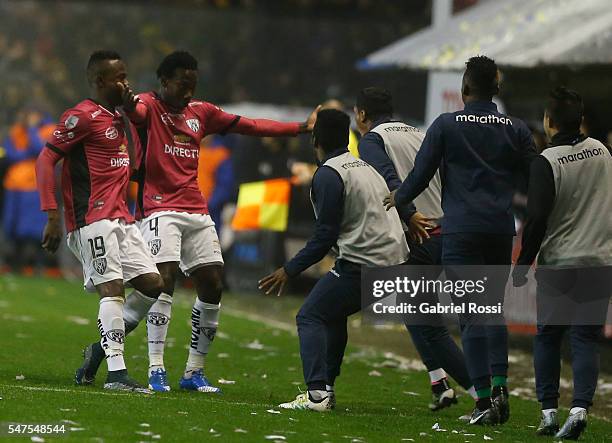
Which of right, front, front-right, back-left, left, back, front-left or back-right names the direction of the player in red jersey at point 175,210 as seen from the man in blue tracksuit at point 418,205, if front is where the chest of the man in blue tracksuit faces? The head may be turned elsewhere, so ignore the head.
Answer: front-left

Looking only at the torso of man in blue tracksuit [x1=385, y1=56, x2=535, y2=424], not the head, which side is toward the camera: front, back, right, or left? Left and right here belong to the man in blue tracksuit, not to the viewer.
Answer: back

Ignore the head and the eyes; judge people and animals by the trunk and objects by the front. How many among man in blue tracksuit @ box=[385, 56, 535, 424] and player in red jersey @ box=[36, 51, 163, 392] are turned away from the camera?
1

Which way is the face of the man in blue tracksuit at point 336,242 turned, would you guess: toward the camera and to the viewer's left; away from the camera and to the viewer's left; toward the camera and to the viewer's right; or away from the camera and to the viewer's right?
away from the camera and to the viewer's left

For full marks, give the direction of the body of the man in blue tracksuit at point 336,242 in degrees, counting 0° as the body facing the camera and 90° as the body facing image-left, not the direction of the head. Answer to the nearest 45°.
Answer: approximately 135°

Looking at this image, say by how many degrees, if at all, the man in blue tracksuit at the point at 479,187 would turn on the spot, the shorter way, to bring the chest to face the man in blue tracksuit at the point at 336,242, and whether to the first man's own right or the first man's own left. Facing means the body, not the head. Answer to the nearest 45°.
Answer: approximately 90° to the first man's own left

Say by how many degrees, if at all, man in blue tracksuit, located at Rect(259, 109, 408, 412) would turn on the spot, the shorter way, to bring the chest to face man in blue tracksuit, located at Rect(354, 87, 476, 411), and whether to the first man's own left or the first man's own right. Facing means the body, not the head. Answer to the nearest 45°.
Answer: approximately 90° to the first man's own right

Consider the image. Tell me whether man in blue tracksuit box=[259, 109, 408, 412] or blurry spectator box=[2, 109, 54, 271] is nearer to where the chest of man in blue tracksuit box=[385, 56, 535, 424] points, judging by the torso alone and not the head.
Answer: the blurry spectator

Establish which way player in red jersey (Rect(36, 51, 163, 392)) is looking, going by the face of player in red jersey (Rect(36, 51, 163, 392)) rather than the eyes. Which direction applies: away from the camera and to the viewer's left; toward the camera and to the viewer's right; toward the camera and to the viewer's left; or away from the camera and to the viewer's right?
toward the camera and to the viewer's right

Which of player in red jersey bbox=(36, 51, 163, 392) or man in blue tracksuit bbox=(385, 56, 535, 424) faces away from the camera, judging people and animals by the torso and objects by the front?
the man in blue tracksuit

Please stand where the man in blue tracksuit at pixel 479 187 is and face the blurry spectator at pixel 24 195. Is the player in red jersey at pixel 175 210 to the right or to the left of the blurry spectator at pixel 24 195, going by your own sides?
left

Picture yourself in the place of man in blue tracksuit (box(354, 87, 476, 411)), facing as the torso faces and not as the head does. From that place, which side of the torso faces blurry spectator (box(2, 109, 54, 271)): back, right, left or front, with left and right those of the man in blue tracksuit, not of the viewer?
front

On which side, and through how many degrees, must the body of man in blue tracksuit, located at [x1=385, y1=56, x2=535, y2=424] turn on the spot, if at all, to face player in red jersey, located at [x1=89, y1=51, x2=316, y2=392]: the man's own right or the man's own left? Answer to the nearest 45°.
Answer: approximately 90° to the man's own left
